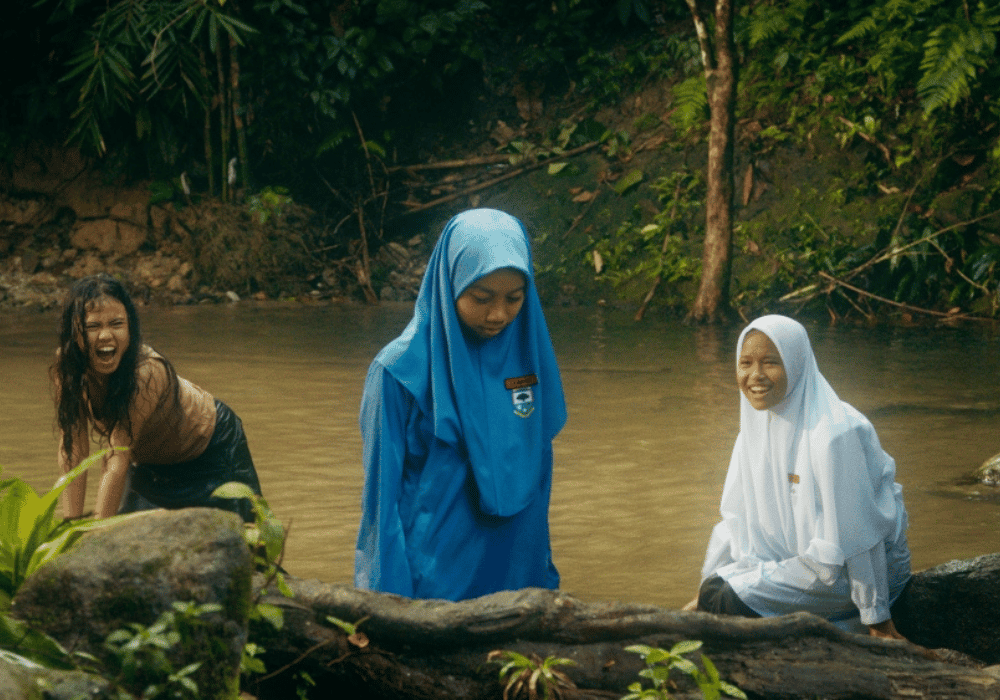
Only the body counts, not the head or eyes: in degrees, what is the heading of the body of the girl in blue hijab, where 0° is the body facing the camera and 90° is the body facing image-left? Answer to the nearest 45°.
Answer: approximately 315°

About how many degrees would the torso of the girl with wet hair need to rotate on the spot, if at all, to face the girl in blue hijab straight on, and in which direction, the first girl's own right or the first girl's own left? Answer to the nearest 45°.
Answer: approximately 90° to the first girl's own left

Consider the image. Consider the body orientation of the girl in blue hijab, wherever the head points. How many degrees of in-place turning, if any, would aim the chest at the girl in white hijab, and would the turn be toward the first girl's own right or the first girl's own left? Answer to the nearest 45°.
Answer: approximately 45° to the first girl's own left

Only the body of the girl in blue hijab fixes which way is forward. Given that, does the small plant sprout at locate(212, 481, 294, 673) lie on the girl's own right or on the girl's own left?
on the girl's own right

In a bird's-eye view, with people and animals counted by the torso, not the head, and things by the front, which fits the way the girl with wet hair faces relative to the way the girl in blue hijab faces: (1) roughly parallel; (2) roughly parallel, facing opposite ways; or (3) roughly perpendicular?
roughly perpendicular

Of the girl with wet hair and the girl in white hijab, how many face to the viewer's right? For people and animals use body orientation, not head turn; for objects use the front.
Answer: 0

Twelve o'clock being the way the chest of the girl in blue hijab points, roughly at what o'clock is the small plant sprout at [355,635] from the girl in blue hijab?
The small plant sprout is roughly at 2 o'clock from the girl in blue hijab.
